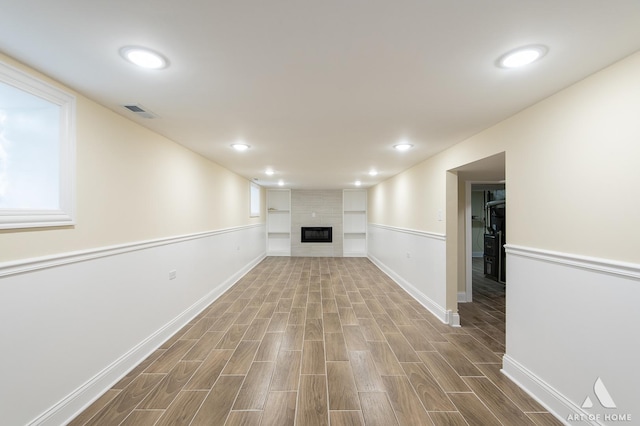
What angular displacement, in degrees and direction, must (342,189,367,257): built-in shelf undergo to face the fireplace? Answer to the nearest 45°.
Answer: approximately 90° to its right

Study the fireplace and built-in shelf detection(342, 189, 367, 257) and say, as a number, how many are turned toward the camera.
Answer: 2

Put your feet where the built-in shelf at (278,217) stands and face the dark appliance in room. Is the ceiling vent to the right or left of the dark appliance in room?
right

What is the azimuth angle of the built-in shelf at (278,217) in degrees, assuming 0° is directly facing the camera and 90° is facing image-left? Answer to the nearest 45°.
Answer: approximately 0°

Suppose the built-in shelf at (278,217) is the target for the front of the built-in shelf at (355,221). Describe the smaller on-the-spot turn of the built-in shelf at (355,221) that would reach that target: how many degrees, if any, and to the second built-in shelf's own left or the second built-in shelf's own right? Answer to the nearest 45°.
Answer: approximately 90° to the second built-in shelf's own right

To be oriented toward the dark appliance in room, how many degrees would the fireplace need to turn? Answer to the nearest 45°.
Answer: approximately 45° to its left

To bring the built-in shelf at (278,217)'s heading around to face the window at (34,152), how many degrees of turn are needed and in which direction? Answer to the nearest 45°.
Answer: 0° — it already faces it

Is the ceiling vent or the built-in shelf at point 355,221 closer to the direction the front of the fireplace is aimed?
the ceiling vent

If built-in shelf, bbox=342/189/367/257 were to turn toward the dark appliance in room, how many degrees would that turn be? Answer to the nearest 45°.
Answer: approximately 45° to its left
